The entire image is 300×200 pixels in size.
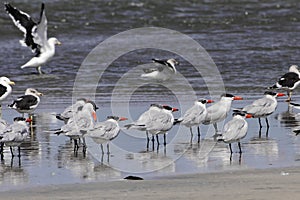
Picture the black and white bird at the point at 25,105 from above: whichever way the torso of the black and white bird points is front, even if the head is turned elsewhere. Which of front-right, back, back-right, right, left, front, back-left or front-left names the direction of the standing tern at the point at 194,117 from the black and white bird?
front-right

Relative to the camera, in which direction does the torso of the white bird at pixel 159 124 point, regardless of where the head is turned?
to the viewer's right

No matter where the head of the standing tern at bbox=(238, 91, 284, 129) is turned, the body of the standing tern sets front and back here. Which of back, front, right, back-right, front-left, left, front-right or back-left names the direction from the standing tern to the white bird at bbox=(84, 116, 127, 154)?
back-right

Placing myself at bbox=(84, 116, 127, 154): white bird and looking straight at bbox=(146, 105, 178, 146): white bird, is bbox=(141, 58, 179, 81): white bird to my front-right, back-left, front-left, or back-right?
front-left

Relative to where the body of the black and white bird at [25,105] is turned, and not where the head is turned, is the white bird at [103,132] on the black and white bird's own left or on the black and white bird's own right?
on the black and white bird's own right

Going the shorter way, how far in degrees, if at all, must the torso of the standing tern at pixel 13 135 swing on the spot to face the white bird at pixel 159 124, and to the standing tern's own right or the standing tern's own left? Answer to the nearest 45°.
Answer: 0° — it already faces it

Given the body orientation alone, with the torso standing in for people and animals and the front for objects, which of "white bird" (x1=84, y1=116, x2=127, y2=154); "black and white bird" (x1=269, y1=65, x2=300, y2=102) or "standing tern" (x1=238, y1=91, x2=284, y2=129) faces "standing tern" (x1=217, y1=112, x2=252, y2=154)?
"white bird" (x1=84, y1=116, x2=127, y2=154)

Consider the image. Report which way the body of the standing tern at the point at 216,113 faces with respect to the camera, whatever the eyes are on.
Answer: to the viewer's right

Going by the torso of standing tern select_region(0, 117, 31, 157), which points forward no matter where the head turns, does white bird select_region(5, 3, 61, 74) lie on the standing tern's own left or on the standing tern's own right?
on the standing tern's own left

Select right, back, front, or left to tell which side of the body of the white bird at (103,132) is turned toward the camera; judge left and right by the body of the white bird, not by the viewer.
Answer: right

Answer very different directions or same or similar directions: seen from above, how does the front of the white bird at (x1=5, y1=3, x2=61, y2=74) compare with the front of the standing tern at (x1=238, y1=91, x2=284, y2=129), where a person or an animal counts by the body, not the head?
same or similar directions

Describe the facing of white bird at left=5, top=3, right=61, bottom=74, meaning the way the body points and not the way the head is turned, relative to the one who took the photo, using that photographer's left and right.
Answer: facing to the right of the viewer

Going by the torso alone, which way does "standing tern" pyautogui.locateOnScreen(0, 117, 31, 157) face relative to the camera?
to the viewer's right
